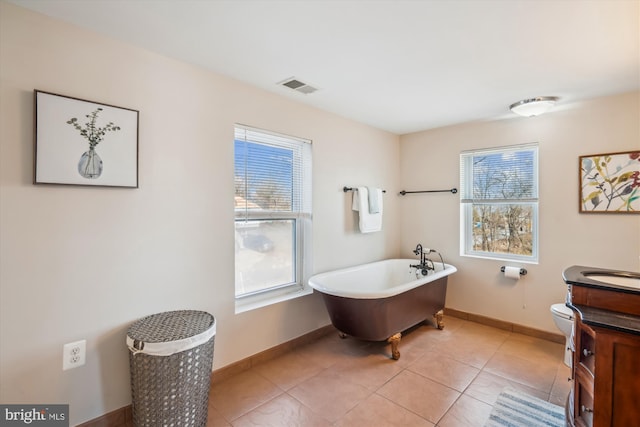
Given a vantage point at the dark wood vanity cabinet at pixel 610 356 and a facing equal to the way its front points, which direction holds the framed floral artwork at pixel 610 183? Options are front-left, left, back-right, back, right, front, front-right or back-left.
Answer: right

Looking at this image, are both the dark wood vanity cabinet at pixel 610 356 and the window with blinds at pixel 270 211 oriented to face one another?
yes

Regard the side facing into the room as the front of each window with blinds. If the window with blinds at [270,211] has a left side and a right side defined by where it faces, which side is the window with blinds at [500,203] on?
on its left

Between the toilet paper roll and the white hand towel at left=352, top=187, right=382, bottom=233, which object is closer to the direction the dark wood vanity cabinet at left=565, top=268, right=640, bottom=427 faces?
the white hand towel

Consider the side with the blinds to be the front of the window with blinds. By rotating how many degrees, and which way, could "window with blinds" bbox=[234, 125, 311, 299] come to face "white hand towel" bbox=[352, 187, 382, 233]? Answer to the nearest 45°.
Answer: approximately 90° to its left

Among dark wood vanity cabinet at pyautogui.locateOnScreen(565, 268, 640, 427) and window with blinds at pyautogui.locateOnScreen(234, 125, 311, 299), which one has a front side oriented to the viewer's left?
the dark wood vanity cabinet

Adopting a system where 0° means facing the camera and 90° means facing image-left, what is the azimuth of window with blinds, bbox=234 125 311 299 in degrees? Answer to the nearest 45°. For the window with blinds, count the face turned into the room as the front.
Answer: approximately 315°

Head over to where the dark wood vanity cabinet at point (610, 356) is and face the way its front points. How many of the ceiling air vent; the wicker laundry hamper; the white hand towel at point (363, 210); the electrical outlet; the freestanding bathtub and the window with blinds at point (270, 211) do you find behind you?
0

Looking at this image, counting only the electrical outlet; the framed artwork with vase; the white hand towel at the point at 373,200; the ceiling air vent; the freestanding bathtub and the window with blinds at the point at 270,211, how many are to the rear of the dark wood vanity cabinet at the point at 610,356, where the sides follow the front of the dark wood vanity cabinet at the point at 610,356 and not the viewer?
0

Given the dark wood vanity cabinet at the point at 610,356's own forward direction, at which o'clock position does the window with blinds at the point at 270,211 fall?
The window with blinds is roughly at 12 o'clock from the dark wood vanity cabinet.

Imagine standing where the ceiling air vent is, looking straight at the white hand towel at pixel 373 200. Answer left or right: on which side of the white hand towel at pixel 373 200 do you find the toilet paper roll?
right

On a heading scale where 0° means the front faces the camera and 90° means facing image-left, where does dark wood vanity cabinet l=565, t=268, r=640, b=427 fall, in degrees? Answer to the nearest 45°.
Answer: approximately 90°

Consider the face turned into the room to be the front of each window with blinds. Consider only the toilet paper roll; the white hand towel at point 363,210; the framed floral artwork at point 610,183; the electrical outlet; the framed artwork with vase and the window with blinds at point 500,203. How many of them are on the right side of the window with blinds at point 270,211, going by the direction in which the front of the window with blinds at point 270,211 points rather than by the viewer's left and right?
2

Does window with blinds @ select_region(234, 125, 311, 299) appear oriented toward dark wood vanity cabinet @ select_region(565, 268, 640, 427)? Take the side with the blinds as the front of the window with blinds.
yes

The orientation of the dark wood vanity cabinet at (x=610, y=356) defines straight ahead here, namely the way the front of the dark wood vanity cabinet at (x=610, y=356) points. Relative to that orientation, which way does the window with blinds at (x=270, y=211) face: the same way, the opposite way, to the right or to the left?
the opposite way

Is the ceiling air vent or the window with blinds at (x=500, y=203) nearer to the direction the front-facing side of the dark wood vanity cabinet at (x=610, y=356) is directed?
the ceiling air vent

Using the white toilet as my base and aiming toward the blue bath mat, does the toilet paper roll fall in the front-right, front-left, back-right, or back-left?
back-right

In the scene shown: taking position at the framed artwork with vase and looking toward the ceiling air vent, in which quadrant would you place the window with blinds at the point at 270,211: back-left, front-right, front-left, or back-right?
front-left

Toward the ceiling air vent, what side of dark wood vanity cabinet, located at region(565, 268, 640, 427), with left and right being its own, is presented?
front

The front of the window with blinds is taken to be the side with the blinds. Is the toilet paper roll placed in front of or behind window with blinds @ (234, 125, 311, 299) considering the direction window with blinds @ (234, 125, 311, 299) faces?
in front

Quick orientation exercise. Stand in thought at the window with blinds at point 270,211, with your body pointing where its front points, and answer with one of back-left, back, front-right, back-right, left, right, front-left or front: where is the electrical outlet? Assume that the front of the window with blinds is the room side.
right
